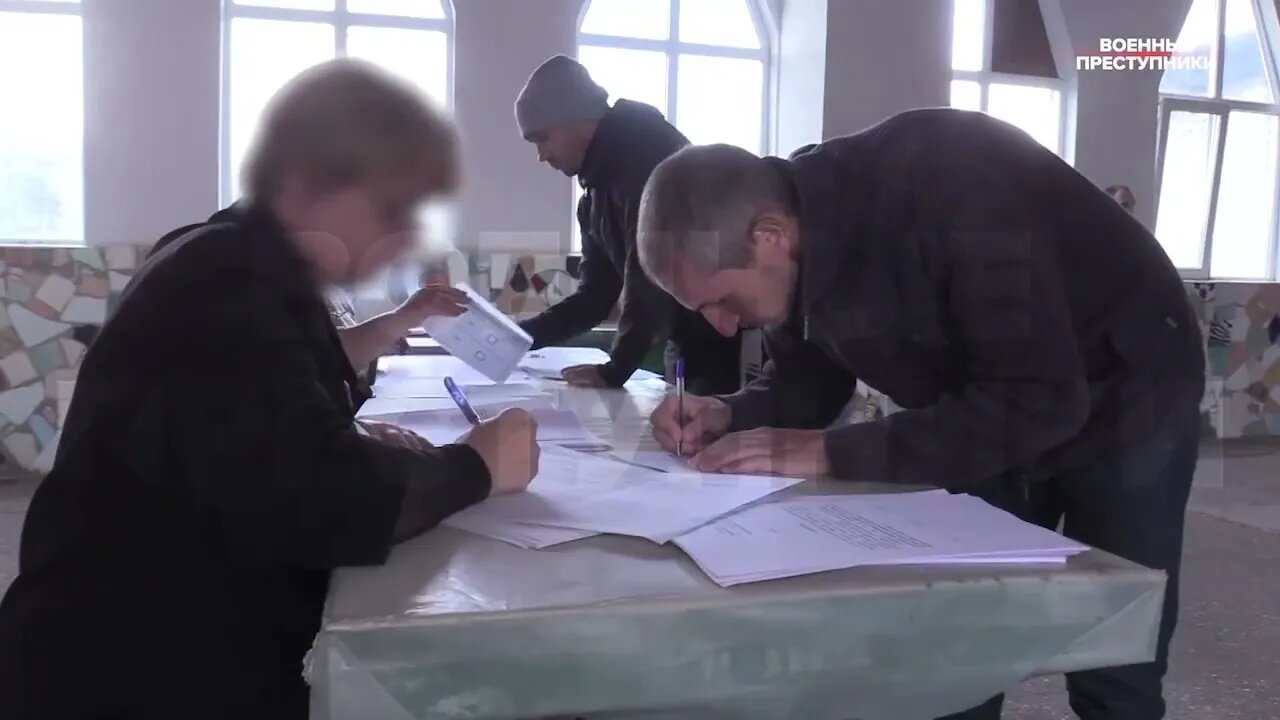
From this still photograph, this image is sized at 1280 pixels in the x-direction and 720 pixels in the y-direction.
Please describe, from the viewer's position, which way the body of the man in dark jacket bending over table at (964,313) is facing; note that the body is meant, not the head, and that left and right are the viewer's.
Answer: facing to the left of the viewer

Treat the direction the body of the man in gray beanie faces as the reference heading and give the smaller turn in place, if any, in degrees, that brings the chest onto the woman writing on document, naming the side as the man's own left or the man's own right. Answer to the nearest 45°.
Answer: approximately 90° to the man's own left

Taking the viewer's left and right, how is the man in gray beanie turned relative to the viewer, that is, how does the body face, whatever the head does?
facing to the left of the viewer

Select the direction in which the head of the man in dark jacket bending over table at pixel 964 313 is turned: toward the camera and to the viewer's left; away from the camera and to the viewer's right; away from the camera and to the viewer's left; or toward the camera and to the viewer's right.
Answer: toward the camera and to the viewer's left

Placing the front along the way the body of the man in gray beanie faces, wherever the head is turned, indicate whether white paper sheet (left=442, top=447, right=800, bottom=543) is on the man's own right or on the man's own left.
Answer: on the man's own left
